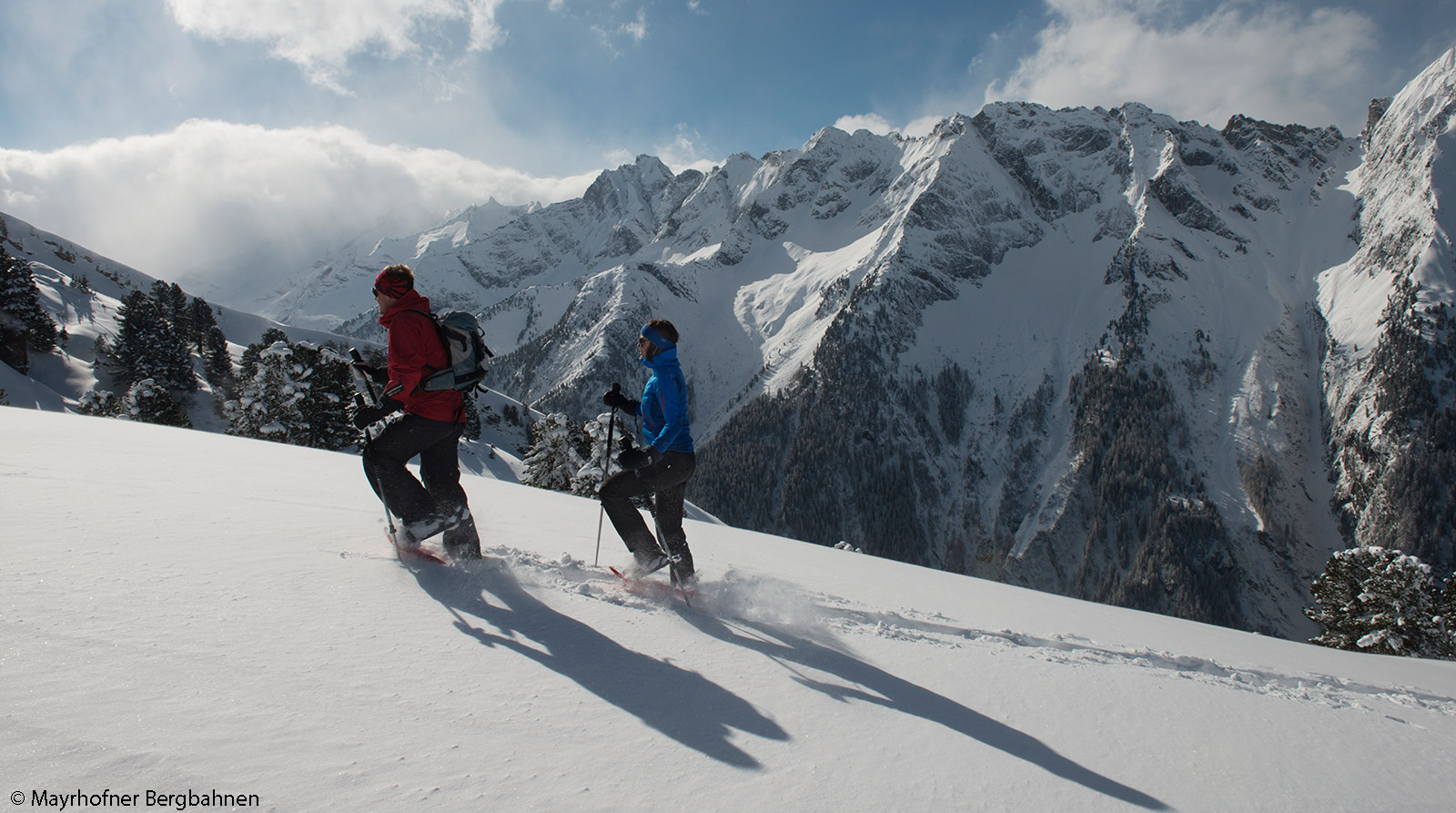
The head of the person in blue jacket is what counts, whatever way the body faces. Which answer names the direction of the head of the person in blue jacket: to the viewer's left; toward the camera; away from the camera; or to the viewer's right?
to the viewer's left

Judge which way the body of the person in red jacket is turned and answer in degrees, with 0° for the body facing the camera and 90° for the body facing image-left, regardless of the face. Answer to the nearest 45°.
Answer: approximately 90°

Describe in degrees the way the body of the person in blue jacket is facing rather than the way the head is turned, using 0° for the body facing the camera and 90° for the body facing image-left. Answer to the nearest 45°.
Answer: approximately 90°

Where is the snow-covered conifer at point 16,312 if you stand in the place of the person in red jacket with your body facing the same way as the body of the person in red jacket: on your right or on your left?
on your right

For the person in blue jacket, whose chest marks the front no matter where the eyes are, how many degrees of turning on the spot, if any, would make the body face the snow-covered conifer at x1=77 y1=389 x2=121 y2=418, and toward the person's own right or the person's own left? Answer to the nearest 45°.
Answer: approximately 45° to the person's own right

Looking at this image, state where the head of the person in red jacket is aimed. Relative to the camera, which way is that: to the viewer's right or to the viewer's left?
to the viewer's left

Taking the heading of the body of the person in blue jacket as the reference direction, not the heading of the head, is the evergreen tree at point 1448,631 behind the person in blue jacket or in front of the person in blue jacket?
behind

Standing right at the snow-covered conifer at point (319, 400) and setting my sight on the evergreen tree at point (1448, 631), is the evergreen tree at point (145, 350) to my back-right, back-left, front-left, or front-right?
back-left

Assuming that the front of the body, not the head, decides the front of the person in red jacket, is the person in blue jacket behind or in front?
behind

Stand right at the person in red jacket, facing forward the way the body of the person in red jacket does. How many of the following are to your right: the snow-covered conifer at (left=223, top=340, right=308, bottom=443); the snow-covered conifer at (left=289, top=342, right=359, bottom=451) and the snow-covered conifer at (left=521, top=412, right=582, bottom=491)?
3

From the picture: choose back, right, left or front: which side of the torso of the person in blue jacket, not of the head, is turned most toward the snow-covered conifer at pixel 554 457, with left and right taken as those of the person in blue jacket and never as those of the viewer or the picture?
right

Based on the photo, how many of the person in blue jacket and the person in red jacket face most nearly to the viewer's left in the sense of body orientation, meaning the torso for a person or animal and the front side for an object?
2
